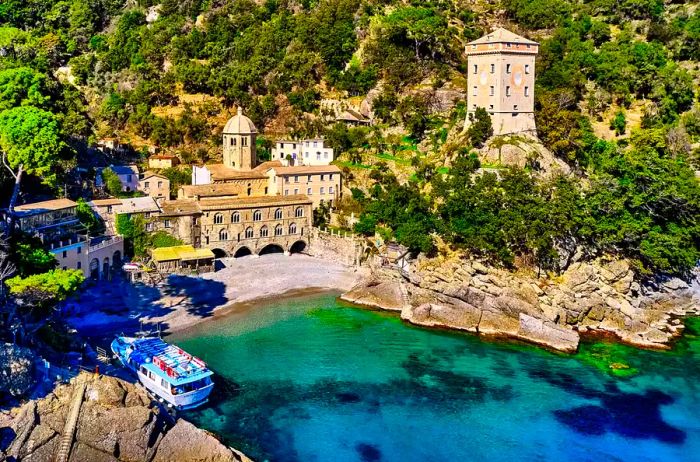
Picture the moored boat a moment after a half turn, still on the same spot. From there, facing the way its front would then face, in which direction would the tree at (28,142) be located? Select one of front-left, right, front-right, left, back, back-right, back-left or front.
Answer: back

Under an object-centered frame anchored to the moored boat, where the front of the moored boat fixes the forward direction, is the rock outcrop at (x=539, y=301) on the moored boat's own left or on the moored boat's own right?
on the moored boat's own right

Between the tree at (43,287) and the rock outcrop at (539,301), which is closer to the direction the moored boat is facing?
the tree

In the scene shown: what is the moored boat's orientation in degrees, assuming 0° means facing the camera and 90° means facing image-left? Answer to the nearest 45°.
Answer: approximately 135°

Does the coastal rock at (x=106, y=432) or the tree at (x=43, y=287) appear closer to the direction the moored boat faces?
the tree

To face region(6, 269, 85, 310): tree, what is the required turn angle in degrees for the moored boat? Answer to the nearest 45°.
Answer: approximately 45° to its left

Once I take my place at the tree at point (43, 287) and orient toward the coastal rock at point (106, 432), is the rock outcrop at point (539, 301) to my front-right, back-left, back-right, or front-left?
front-left
